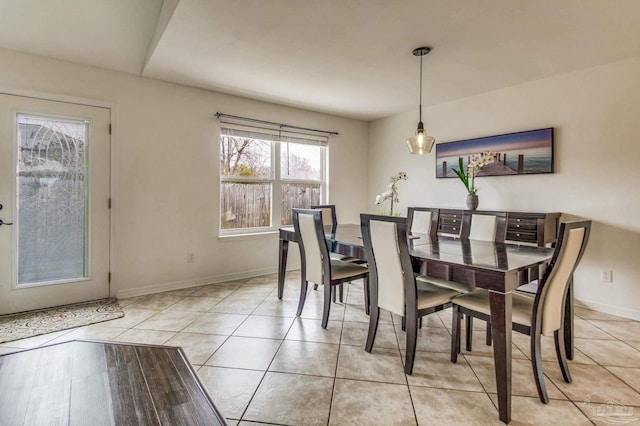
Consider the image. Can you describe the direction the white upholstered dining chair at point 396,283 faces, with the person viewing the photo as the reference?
facing away from the viewer and to the right of the viewer

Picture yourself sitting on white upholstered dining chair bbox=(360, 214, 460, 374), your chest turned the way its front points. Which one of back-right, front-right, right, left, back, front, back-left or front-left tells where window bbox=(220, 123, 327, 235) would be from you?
left

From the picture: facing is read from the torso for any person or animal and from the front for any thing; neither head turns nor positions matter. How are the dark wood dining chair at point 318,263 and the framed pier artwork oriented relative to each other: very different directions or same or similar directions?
very different directions

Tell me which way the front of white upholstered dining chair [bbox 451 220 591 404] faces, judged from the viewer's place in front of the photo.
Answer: facing away from the viewer and to the left of the viewer

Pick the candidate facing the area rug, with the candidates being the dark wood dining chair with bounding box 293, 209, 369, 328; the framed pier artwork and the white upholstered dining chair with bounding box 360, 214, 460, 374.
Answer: the framed pier artwork

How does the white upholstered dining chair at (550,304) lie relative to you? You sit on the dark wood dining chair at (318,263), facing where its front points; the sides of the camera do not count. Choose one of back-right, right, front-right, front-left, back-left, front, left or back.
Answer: right

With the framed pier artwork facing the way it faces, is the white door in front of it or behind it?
in front

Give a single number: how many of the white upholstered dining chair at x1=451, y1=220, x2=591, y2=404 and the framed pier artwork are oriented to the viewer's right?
0

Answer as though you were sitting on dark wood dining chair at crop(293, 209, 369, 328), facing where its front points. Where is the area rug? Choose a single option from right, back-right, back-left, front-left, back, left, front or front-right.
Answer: back-left

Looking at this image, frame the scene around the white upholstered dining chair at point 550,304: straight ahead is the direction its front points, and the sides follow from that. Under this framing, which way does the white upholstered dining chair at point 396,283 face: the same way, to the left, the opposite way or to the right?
to the right

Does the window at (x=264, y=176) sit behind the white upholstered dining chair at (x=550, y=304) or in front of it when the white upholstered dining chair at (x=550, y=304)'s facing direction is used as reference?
in front

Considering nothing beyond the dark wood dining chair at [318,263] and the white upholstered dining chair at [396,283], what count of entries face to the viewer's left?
0

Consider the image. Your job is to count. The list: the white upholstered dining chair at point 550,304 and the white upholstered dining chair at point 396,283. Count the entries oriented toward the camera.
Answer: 0

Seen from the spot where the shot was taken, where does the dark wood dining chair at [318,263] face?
facing away from the viewer and to the right of the viewer

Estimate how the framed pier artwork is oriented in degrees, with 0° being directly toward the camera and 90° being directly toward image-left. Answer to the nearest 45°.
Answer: approximately 45°
